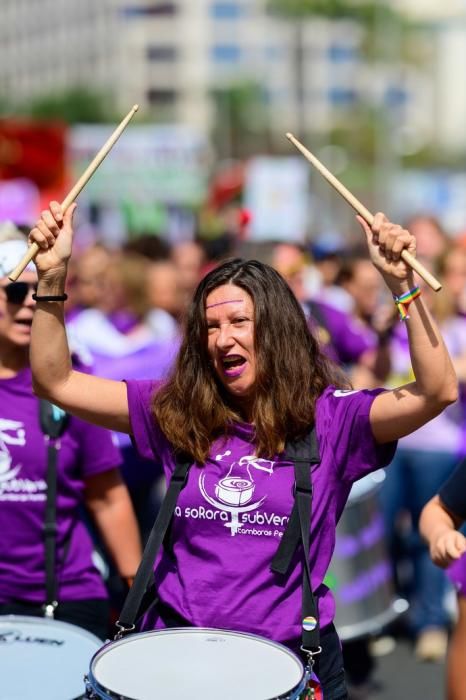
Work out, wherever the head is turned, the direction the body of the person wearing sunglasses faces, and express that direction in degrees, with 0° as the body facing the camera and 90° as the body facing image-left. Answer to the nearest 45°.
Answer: approximately 0°
